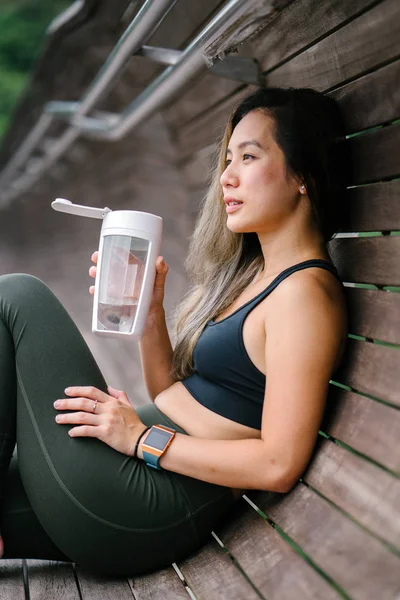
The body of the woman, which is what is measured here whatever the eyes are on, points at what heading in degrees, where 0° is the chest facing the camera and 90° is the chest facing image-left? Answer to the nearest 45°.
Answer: approximately 90°
